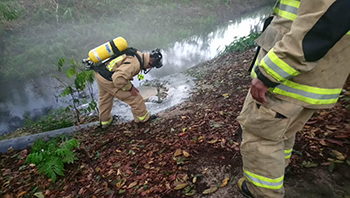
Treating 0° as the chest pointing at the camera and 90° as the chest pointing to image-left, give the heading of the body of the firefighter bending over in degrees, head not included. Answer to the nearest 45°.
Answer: approximately 270°

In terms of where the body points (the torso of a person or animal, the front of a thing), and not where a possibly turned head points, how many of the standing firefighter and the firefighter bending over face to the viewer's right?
1

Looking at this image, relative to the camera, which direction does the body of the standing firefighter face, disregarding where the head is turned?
to the viewer's left

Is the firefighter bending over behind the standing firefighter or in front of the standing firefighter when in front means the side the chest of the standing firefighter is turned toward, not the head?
in front
